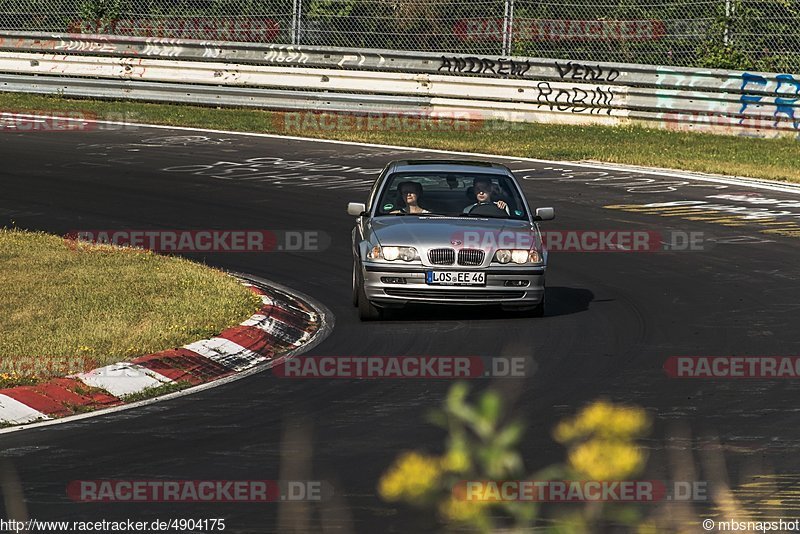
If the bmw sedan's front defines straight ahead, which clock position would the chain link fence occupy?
The chain link fence is roughly at 6 o'clock from the bmw sedan.

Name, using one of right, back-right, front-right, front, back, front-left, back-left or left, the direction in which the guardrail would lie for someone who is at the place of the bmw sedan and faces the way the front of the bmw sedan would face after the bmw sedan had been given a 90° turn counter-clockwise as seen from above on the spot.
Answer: left

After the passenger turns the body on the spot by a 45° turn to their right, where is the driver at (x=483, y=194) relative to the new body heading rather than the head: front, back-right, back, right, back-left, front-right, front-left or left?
back-left

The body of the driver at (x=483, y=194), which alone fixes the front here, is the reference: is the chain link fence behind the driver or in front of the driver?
behind

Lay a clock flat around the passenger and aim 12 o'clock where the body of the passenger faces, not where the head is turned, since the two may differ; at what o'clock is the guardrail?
The guardrail is roughly at 6 o'clock from the passenger.

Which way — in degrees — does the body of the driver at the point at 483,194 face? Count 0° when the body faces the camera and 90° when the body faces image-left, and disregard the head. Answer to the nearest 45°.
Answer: approximately 0°
